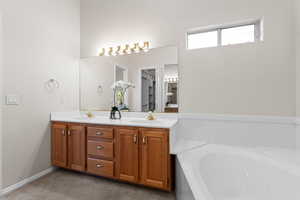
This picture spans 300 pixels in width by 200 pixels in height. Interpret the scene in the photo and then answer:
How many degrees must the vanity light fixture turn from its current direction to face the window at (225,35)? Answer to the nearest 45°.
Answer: approximately 90° to its left

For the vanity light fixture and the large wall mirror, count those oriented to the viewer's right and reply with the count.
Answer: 0

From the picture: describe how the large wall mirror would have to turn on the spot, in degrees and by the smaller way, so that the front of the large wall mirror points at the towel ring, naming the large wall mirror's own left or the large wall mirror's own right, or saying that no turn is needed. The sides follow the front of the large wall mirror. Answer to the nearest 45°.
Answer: approximately 45° to the large wall mirror's own right

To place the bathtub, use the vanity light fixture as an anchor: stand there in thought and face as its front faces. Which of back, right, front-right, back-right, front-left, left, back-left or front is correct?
left

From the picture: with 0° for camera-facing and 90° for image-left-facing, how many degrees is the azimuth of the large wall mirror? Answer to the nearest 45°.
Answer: approximately 45°

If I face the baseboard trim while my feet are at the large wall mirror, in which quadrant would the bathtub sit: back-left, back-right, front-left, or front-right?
back-left

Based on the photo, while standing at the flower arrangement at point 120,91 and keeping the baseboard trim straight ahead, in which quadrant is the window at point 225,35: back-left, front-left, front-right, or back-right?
back-left

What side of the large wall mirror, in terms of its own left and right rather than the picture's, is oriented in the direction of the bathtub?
left
